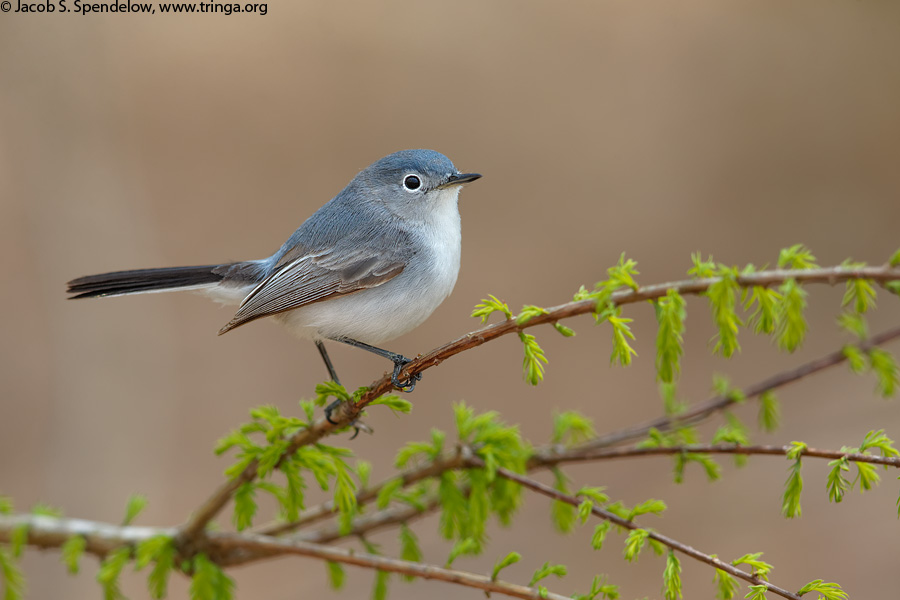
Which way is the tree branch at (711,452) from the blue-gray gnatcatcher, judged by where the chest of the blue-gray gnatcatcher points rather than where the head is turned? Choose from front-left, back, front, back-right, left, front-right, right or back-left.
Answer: front-right

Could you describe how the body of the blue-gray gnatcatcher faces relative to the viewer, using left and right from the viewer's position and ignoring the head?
facing to the right of the viewer
